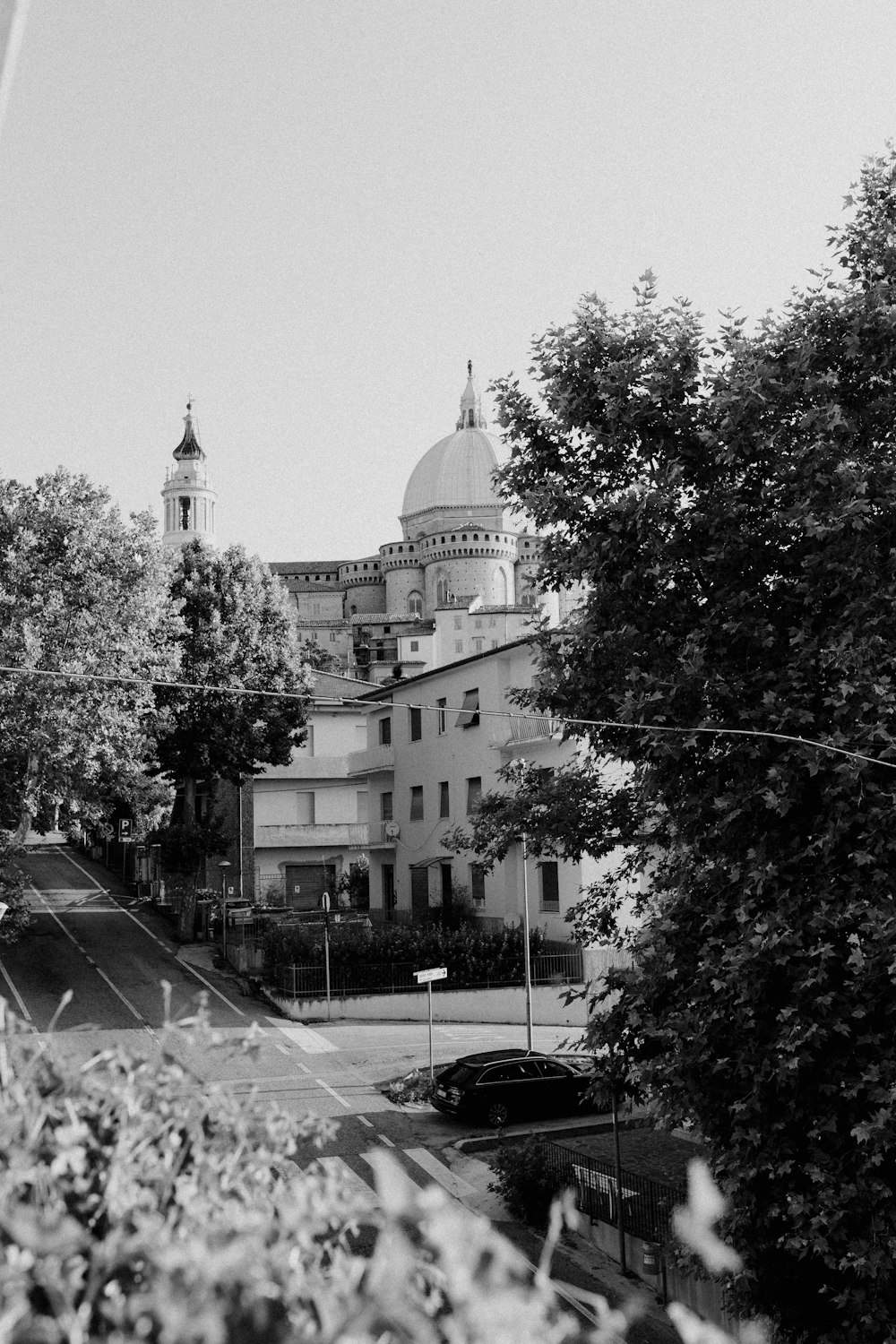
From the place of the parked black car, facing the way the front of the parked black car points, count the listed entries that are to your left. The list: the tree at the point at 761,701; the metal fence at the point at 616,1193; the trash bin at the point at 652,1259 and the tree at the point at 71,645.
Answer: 1

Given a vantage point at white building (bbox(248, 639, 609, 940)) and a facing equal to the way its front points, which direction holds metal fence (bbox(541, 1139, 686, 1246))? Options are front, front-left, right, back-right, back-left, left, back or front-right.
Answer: front-left

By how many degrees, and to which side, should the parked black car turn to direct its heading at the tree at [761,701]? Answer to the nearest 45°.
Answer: approximately 135° to its right

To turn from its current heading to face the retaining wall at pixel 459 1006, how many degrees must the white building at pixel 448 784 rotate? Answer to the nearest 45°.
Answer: approximately 45° to its left

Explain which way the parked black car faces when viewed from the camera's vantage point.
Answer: facing away from the viewer and to the right of the viewer

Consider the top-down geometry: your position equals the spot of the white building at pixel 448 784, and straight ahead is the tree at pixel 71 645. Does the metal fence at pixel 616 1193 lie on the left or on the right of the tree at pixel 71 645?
left

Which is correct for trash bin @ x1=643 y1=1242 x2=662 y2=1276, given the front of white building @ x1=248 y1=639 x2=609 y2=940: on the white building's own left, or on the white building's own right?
on the white building's own left

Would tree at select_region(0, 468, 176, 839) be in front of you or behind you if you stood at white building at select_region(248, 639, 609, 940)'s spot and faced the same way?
in front

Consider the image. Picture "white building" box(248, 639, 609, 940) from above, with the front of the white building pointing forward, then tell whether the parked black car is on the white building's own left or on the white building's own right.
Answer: on the white building's own left

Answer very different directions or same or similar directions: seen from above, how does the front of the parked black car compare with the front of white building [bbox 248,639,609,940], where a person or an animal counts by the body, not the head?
very different directions

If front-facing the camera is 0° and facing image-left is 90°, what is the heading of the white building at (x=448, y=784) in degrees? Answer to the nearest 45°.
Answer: approximately 45°
